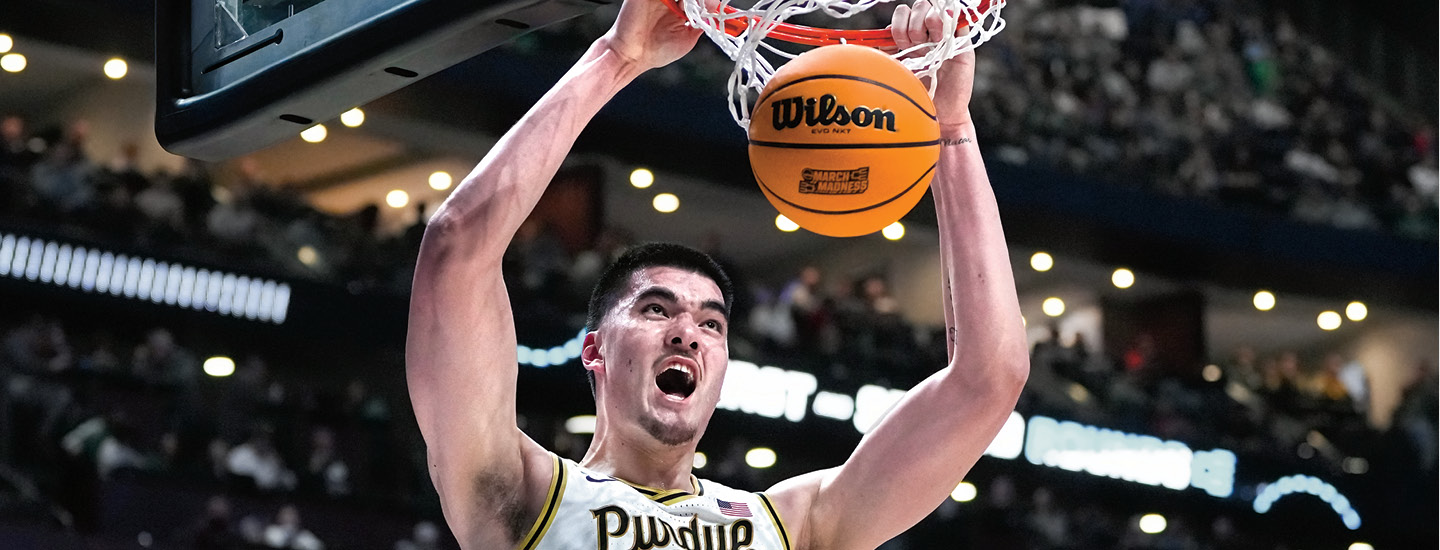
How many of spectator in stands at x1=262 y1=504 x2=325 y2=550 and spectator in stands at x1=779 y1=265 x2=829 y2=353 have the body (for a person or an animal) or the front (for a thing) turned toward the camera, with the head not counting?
2

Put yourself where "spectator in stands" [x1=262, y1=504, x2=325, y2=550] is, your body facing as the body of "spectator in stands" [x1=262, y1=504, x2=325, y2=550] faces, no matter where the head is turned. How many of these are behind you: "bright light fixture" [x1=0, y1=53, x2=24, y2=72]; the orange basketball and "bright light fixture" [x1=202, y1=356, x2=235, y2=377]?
2

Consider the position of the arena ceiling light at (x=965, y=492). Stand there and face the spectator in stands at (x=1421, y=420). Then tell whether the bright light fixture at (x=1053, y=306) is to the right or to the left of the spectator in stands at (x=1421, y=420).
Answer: left

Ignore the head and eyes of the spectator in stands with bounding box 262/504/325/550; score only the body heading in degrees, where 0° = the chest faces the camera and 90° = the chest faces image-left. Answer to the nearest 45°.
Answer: approximately 0°

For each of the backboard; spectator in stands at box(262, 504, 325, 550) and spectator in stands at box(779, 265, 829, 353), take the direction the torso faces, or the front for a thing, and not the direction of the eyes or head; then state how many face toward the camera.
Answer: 2

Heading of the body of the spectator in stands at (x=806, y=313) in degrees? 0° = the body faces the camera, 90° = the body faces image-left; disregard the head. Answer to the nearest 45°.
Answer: approximately 0°
